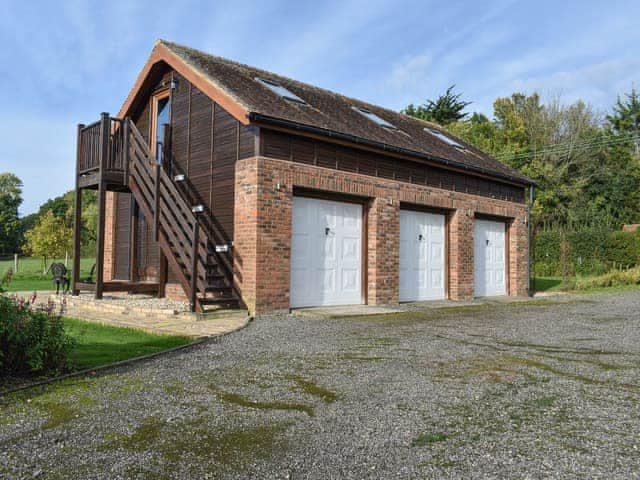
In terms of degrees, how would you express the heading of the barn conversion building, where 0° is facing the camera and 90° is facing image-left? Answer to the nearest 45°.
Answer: approximately 315°

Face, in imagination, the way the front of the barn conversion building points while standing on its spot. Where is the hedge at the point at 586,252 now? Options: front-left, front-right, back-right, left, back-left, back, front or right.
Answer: left

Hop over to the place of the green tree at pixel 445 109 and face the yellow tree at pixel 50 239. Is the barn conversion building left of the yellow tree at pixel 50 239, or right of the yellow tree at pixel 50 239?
left

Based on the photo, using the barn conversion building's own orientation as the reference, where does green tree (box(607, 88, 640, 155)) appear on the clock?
The green tree is roughly at 9 o'clock from the barn conversion building.

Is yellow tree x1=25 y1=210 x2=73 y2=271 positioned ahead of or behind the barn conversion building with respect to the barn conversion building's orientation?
behind

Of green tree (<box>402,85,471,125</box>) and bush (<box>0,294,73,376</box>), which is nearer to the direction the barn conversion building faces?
the bush

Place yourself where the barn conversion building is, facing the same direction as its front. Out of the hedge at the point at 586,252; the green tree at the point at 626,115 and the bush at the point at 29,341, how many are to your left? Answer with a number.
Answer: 2

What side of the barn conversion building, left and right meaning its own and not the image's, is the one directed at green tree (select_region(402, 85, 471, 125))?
left

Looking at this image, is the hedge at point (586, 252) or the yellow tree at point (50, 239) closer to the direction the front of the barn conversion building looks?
the hedge
